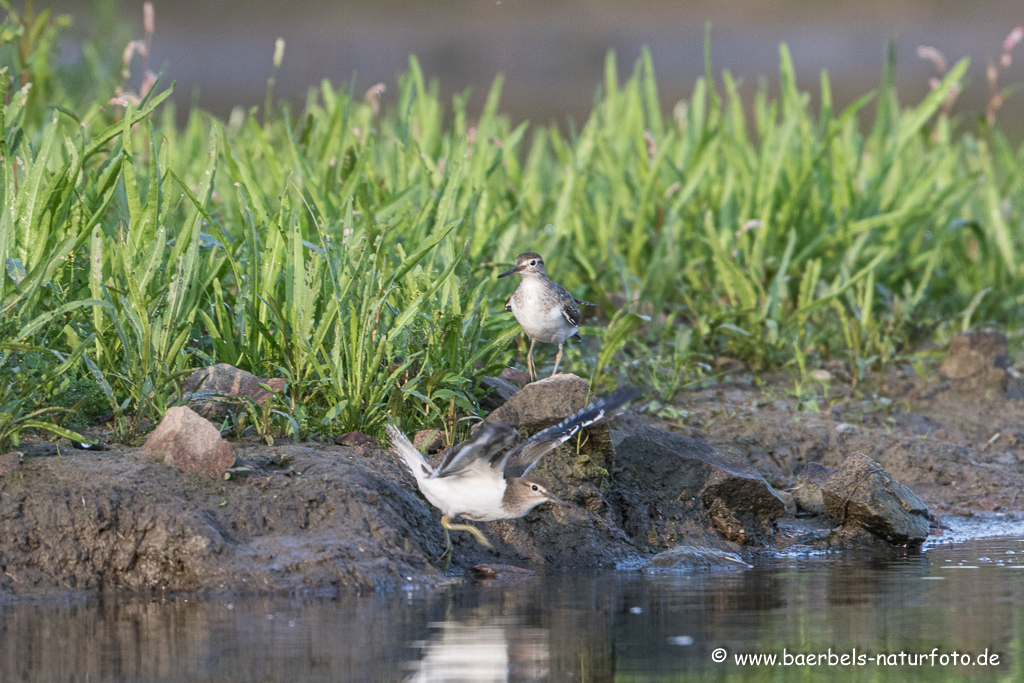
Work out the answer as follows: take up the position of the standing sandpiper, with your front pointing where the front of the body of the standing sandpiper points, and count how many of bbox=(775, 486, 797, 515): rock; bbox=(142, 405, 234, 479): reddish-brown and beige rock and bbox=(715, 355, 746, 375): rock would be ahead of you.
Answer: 1

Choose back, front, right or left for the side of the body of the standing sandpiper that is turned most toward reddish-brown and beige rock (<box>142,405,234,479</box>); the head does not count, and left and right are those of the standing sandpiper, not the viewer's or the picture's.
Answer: front

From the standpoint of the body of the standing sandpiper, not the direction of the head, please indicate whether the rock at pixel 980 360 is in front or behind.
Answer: behind

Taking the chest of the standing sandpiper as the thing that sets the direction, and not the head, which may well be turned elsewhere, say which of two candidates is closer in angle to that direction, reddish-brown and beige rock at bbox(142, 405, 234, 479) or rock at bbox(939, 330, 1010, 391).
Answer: the reddish-brown and beige rock

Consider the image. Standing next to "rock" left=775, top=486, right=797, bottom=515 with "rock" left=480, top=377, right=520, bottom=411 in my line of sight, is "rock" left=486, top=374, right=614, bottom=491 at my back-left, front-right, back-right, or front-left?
front-left

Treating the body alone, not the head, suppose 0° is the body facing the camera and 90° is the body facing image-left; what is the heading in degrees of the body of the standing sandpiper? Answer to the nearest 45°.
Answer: approximately 45°

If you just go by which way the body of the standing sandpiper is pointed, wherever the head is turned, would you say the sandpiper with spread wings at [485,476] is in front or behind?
in front

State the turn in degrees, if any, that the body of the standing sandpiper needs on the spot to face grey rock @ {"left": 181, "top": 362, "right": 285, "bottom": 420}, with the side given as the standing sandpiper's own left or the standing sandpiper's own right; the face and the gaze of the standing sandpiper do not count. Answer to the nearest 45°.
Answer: approximately 45° to the standing sandpiper's own right

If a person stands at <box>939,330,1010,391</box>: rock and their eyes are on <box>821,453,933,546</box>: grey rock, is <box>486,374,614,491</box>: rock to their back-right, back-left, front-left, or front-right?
front-right

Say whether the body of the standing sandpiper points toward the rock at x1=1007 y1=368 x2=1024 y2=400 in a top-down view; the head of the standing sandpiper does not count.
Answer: no

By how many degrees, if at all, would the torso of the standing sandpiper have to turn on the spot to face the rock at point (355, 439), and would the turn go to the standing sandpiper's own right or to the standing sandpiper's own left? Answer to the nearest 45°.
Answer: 0° — it already faces it

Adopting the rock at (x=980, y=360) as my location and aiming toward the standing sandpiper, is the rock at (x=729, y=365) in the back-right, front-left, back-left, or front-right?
front-right

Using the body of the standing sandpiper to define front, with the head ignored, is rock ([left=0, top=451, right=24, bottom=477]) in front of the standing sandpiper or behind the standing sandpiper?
in front
